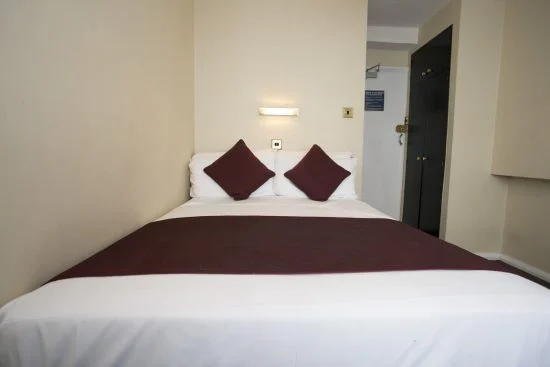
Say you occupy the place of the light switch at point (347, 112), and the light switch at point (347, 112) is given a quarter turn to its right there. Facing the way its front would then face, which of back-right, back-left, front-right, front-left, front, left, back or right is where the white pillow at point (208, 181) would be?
front-left

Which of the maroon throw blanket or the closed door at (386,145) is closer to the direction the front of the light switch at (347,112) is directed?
the maroon throw blanket

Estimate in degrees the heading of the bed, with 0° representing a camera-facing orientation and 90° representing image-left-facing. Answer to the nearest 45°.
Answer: approximately 0°

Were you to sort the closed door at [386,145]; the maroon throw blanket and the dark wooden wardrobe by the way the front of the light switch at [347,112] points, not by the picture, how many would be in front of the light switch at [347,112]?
1

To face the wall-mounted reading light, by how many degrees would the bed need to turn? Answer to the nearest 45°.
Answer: approximately 180°

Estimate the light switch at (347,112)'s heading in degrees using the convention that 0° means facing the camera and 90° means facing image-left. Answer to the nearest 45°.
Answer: approximately 0°
